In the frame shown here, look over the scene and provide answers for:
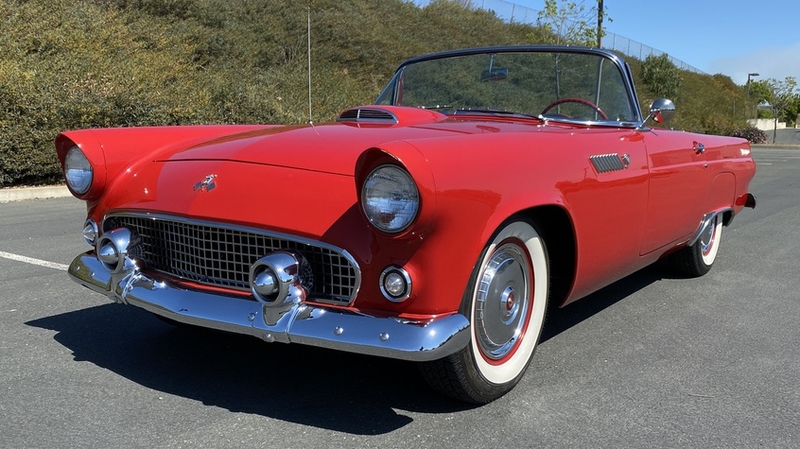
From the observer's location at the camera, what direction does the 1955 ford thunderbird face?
facing the viewer and to the left of the viewer

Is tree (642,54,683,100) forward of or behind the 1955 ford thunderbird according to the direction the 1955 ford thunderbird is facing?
behind
